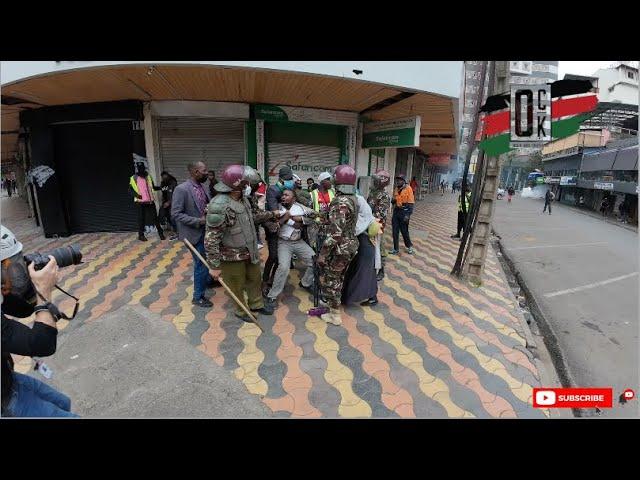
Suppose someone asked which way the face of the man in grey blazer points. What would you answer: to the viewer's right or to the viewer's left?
to the viewer's right

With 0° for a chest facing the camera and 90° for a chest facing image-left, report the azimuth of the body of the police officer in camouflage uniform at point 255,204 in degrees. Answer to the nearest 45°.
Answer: approximately 270°

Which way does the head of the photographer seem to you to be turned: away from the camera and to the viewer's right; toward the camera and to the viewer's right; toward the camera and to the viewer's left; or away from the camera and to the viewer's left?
away from the camera and to the viewer's right

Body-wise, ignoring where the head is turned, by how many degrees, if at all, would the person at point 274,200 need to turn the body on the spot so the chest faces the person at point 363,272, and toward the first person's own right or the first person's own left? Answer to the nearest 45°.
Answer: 0° — they already face them

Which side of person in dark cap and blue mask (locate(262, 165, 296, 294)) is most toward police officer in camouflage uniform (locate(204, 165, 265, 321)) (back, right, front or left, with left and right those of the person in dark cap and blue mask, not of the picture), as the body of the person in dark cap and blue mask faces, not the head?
right

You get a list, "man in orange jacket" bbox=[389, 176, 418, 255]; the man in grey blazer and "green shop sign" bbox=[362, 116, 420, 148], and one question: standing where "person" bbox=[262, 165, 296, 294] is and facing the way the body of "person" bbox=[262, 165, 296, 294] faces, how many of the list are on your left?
2

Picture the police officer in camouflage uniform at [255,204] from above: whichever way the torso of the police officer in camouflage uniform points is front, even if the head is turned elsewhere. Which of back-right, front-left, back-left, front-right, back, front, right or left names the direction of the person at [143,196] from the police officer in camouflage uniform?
back-left
